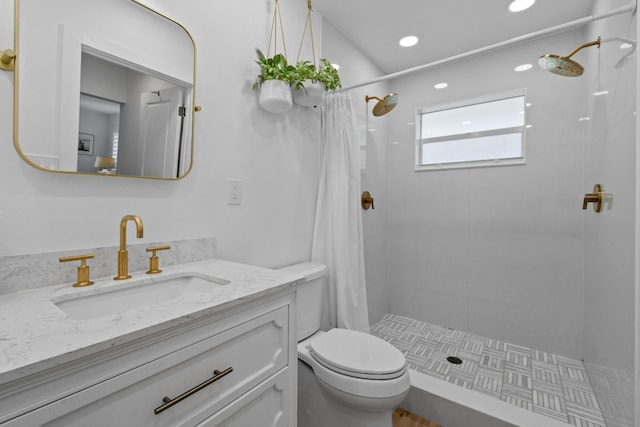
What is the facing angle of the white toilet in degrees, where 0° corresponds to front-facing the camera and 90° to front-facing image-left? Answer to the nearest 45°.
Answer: approximately 315°

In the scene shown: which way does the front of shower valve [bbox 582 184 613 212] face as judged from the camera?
facing to the left of the viewer

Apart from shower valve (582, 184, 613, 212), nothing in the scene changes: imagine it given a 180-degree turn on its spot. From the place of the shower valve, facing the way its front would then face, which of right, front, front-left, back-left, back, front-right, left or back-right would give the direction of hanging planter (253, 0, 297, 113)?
back-right

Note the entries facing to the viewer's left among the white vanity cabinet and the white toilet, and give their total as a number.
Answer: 0

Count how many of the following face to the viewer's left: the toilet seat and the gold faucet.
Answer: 0

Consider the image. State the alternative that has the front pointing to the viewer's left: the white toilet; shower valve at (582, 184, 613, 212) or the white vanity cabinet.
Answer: the shower valve

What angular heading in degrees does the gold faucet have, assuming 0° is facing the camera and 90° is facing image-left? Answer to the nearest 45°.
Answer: approximately 315°

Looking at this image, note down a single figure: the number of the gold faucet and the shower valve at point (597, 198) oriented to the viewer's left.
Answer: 1

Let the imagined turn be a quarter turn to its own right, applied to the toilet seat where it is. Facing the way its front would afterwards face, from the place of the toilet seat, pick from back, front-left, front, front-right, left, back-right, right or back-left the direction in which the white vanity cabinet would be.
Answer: front
